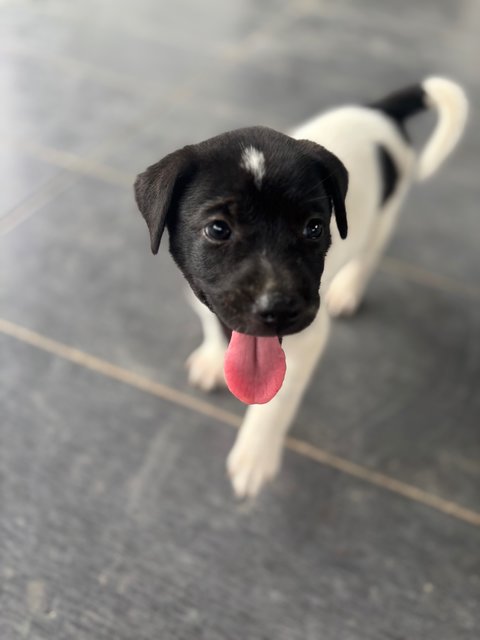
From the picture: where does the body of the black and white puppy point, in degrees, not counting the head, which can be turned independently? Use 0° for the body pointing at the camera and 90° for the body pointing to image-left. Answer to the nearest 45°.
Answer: approximately 45°
